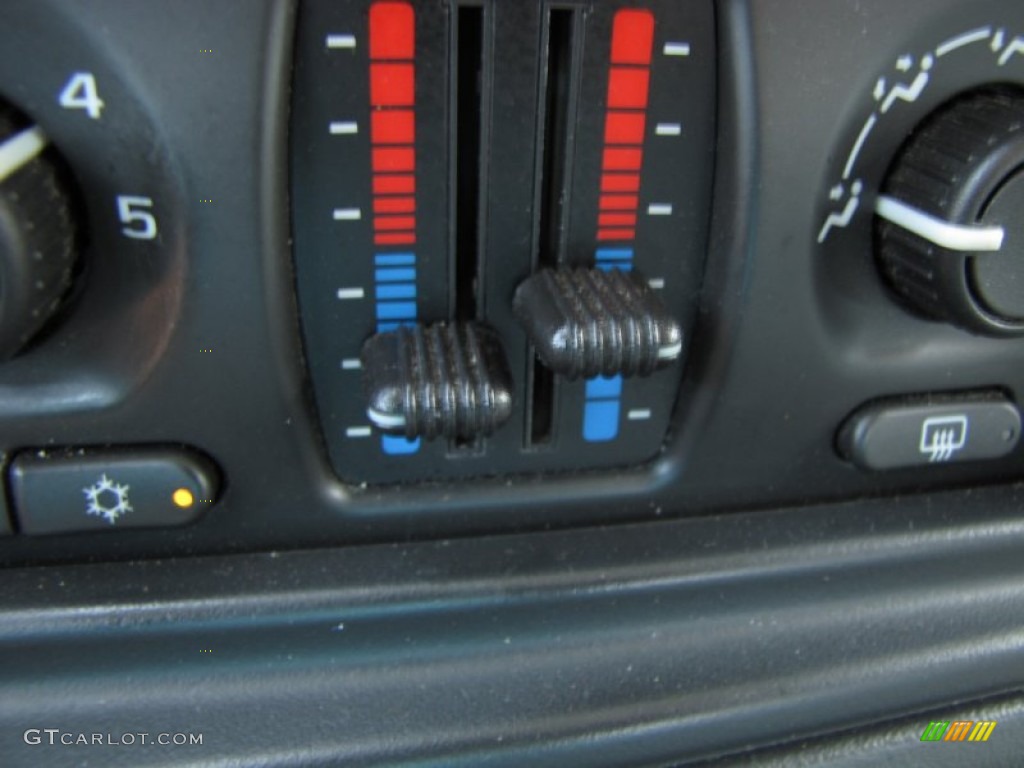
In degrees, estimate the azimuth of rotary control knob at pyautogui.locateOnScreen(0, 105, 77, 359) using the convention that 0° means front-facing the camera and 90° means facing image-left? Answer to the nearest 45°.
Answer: approximately 0°
